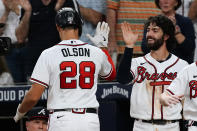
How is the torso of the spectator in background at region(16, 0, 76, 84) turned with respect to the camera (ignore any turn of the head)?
toward the camera

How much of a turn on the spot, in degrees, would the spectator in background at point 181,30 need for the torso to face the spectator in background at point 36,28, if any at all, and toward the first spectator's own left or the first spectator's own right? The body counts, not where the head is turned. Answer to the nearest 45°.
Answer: approximately 90° to the first spectator's own right

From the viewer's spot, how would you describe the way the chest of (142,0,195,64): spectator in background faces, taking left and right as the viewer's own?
facing the viewer

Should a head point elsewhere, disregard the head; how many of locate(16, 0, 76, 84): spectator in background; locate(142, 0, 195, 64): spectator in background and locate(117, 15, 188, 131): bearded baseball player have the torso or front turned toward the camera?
3

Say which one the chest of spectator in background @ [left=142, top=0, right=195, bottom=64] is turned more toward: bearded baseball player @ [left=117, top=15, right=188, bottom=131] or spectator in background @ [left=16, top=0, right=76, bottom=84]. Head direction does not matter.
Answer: the bearded baseball player

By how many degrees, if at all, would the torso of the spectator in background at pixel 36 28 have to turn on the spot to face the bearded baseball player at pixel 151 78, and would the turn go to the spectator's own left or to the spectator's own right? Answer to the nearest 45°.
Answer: approximately 45° to the spectator's own left

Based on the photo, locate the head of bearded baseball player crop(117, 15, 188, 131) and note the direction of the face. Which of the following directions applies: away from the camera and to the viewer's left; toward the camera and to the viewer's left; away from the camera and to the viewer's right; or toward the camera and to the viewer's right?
toward the camera and to the viewer's left

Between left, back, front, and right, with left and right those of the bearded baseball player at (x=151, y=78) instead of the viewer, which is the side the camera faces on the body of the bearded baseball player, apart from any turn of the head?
front

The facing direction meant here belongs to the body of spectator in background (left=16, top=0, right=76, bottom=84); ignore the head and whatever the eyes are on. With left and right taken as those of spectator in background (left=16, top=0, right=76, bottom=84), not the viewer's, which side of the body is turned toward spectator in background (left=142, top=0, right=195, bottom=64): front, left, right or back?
left

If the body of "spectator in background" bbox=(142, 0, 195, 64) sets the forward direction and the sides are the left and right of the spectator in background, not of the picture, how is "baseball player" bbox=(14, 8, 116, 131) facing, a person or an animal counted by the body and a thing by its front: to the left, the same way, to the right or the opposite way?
the opposite way

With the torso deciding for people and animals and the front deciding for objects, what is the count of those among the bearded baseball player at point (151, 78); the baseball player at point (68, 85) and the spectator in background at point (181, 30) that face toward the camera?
2

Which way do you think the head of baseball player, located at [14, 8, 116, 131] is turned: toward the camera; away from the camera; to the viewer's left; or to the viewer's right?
away from the camera

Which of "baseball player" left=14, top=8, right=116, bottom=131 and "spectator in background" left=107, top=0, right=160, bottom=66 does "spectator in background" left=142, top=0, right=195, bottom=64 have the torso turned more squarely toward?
the baseball player

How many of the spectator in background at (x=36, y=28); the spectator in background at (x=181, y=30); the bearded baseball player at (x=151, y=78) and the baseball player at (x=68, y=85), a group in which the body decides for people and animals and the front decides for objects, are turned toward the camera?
3

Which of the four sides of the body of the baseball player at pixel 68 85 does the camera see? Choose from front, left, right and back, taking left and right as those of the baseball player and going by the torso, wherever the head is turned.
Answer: back

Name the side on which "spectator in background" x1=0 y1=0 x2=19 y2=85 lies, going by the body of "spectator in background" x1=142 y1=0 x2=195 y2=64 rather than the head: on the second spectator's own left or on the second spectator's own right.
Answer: on the second spectator's own right
